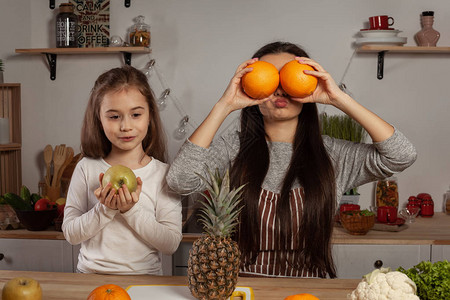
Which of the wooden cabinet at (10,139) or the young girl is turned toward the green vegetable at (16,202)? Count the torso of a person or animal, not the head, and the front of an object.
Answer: the wooden cabinet

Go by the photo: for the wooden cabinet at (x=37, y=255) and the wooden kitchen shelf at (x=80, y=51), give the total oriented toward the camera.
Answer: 2

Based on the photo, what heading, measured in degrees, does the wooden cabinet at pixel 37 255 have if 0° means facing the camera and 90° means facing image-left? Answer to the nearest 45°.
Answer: approximately 0°

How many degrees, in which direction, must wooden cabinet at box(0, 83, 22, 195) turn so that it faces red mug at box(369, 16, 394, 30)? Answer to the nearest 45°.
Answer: approximately 45° to its left
